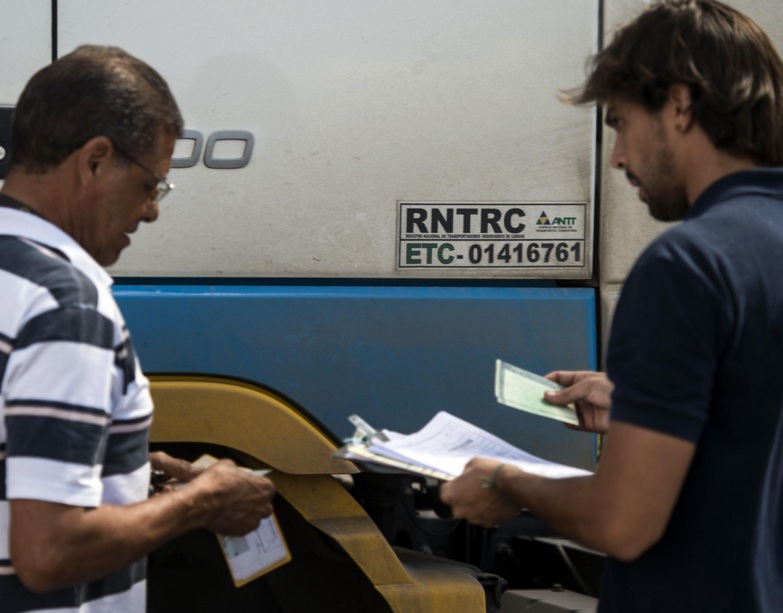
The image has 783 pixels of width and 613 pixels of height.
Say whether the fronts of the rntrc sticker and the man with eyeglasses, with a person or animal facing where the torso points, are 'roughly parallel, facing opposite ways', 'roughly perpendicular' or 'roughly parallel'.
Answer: roughly perpendicular

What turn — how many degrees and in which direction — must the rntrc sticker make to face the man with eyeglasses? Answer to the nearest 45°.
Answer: approximately 45° to its right

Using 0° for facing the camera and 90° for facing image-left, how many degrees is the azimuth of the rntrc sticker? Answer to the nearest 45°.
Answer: approximately 0°

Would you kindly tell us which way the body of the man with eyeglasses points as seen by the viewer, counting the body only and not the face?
to the viewer's right

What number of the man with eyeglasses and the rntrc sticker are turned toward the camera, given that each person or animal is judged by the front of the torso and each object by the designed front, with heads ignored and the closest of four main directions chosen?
1

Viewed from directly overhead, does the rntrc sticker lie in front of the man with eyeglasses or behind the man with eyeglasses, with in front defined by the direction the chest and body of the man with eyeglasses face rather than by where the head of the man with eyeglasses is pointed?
in front

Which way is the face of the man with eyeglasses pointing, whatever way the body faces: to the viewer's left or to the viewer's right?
to the viewer's right
